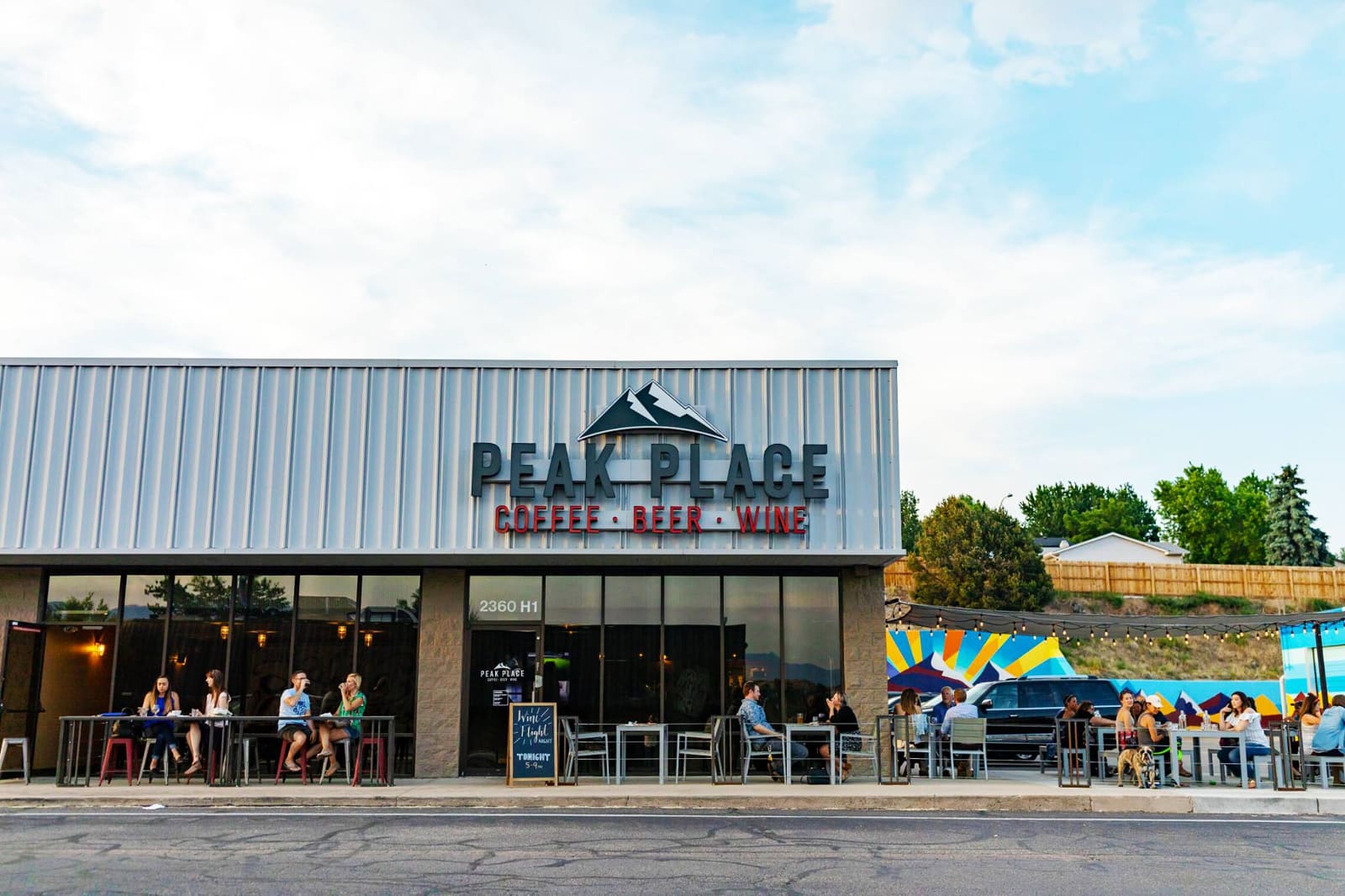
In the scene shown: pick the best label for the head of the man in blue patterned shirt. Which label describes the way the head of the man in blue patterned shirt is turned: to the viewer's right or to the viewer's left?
to the viewer's right

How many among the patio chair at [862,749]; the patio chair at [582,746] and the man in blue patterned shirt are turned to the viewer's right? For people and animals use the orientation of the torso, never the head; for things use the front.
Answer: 2

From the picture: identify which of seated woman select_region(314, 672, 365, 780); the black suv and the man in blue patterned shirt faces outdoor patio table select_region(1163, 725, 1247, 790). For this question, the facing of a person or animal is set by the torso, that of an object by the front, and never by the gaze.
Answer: the man in blue patterned shirt

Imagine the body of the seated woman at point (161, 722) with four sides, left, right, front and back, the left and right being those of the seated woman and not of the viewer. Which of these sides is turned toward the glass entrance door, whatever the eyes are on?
left

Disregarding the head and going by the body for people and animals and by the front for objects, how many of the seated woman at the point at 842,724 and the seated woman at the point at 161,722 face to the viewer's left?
1

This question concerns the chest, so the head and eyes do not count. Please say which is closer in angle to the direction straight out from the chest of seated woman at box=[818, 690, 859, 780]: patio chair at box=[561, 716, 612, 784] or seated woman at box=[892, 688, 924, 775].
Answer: the patio chair

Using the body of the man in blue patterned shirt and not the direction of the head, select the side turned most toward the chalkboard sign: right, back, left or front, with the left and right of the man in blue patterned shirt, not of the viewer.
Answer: back

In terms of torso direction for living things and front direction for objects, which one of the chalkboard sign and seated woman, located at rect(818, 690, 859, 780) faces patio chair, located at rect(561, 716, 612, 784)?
the seated woman

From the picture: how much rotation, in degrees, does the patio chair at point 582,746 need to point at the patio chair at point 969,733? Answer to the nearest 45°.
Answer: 0° — it already faces it

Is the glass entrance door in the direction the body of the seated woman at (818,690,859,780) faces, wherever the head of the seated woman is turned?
yes

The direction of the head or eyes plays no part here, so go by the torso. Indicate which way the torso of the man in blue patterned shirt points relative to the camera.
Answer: to the viewer's right

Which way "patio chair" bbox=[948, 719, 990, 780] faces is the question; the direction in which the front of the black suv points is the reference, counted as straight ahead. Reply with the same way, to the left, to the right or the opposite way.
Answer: to the right

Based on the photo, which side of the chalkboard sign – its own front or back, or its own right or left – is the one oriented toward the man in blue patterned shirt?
left
